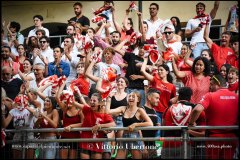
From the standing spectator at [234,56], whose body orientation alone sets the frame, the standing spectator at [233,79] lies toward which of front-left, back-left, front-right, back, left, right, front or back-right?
front-left

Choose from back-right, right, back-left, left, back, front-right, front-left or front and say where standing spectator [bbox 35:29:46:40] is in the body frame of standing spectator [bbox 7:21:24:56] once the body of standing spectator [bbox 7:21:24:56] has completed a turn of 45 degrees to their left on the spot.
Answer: front-left

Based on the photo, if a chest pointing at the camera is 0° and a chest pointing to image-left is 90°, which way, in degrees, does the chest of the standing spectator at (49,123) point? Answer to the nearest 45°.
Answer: approximately 45°

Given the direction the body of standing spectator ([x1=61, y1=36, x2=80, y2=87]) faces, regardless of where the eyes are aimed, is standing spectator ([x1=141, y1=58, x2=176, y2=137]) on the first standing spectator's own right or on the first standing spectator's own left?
on the first standing spectator's own left

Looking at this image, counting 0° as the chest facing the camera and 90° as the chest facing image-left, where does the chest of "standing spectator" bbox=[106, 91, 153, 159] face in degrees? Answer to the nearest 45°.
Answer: approximately 0°

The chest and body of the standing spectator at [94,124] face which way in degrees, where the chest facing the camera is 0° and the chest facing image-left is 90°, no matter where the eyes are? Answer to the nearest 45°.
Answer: approximately 45°

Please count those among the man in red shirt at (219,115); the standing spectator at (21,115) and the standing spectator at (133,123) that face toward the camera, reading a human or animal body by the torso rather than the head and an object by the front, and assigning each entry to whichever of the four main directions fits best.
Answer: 2

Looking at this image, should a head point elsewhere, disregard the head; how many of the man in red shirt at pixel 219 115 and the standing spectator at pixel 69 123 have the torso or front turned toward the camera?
1

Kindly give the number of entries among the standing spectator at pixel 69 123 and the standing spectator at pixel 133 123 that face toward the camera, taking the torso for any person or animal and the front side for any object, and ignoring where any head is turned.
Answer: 2
